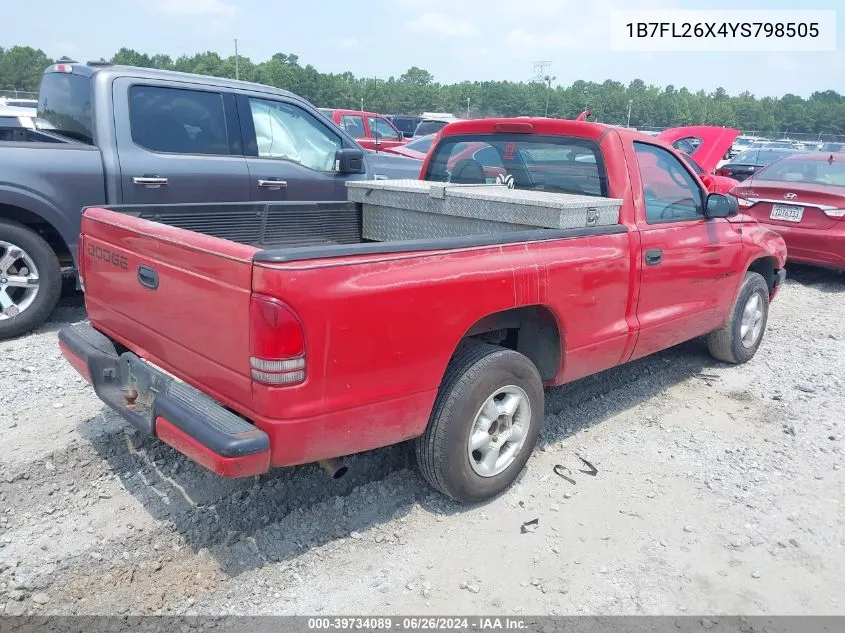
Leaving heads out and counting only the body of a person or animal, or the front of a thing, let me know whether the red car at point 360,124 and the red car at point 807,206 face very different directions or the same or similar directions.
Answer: same or similar directions

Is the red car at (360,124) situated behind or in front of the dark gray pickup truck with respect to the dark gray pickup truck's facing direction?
in front

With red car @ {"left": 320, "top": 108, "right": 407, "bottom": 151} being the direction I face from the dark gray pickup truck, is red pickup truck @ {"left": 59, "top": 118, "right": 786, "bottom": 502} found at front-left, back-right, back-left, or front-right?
back-right

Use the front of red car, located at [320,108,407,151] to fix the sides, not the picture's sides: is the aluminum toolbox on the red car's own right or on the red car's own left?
on the red car's own right

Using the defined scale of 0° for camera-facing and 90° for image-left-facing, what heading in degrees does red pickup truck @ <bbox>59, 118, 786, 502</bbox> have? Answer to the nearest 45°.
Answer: approximately 225°

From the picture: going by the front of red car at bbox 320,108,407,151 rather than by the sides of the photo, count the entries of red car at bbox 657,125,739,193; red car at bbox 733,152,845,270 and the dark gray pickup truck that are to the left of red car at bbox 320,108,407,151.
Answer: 0

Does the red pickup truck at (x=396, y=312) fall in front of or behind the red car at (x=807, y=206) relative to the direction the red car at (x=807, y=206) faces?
behind

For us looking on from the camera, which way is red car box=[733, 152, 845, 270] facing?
facing away from the viewer and to the right of the viewer

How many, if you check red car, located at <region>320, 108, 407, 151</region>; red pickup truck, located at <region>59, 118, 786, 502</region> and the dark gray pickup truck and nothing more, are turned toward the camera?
0

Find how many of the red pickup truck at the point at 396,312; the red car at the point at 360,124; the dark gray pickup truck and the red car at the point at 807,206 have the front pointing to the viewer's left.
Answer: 0

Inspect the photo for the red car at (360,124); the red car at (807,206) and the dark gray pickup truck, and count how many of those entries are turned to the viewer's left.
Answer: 0

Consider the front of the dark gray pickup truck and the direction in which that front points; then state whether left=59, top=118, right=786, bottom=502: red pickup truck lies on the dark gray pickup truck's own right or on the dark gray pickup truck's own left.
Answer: on the dark gray pickup truck's own right

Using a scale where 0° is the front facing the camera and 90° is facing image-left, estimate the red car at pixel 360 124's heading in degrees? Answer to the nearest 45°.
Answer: approximately 270°

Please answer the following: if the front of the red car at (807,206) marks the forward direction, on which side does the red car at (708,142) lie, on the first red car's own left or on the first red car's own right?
on the first red car's own left

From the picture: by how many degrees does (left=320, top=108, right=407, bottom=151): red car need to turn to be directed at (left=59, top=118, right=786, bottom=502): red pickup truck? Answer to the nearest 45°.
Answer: approximately 90° to its right

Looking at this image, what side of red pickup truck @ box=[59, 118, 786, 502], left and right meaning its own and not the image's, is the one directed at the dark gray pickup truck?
left

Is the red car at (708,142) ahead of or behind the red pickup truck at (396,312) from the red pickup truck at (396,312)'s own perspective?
ahead

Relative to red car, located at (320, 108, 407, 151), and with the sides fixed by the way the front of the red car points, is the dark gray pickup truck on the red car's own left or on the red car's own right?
on the red car's own right
